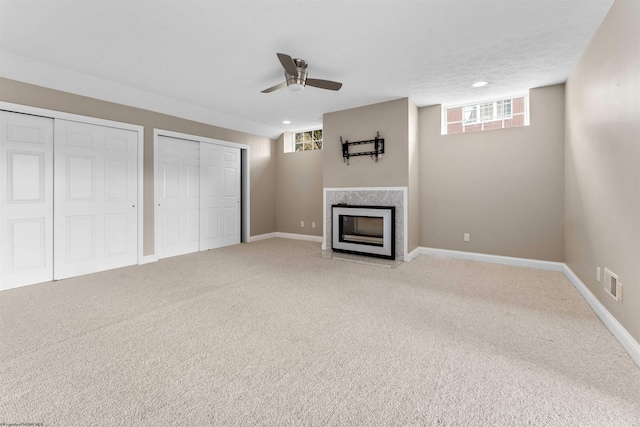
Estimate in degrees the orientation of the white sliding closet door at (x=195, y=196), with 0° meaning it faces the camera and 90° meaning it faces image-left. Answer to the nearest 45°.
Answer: approximately 315°

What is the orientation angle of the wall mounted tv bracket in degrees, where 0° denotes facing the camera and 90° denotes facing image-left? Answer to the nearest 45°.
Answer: approximately 45°

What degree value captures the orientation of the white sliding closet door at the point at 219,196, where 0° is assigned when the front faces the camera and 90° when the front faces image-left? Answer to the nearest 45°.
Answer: approximately 315°

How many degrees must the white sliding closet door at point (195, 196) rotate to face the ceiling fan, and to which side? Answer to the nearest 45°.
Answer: approximately 45° to its right

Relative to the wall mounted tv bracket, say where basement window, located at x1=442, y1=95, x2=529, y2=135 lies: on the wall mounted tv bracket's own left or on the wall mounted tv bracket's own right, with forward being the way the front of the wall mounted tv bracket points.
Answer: on the wall mounted tv bracket's own left

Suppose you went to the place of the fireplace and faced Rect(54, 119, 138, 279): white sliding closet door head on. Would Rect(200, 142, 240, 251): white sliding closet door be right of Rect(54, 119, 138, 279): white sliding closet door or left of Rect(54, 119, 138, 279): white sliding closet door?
right

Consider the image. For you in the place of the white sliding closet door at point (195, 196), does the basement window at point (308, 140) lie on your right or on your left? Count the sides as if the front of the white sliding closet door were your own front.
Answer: on your left

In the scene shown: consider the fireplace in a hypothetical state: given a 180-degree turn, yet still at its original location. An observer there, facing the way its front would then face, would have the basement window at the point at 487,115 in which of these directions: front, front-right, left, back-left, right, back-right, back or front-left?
front-right

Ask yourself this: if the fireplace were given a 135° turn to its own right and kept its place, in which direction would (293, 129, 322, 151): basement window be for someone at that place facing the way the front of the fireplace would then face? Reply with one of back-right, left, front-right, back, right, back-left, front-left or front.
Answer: front-left

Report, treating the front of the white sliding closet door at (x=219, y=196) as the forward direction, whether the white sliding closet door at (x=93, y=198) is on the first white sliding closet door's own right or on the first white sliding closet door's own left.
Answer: on the first white sliding closet door's own right
